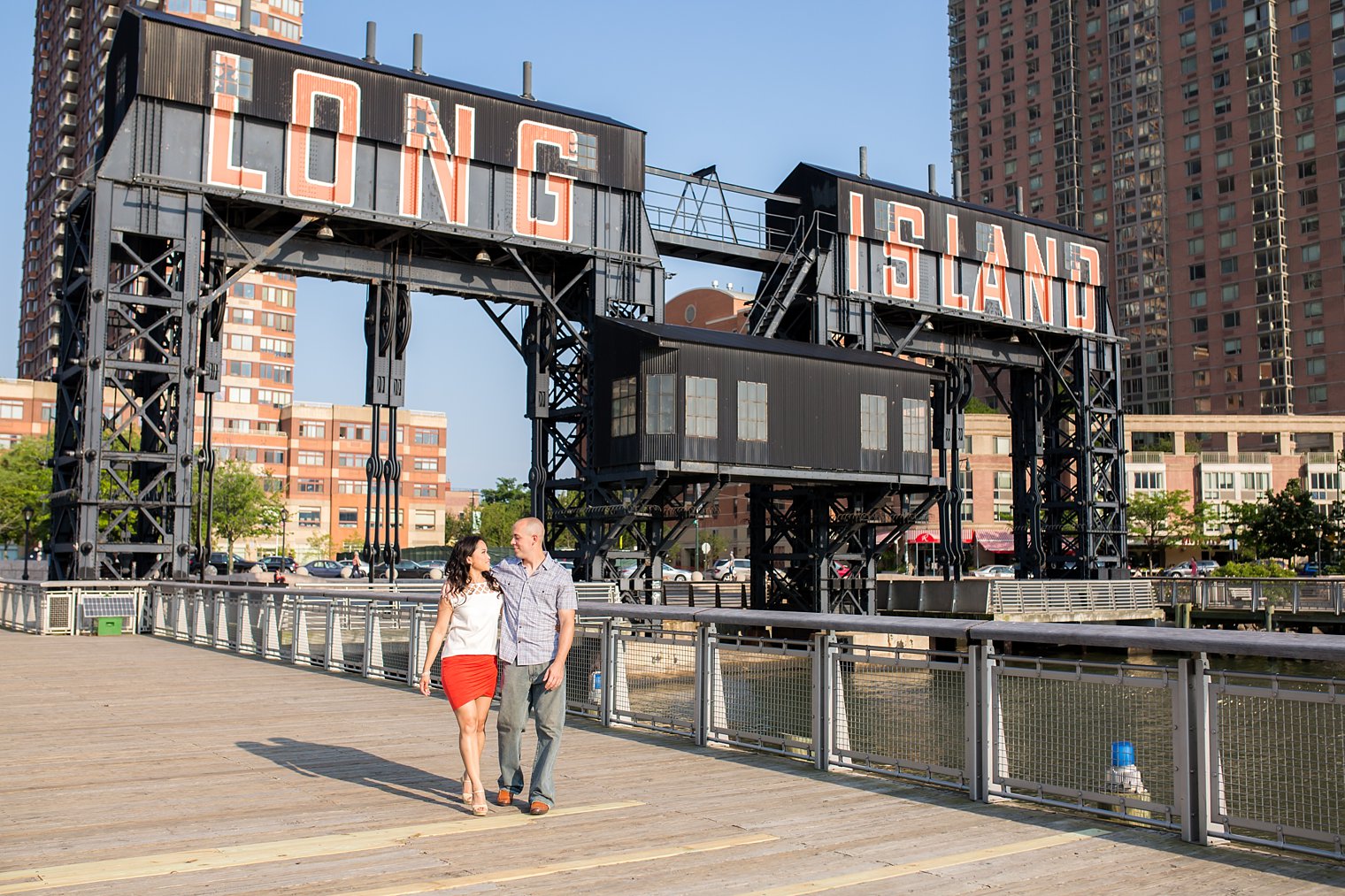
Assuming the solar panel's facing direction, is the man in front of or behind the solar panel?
in front

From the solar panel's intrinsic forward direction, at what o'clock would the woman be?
The woman is roughly at 12 o'clock from the solar panel.

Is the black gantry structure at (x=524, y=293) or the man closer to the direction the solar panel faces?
the man

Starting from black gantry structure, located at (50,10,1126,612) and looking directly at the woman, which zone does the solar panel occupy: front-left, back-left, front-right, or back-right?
front-right

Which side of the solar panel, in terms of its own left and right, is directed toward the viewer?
front

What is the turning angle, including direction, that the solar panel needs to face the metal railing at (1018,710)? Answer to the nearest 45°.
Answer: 0° — it already faces it

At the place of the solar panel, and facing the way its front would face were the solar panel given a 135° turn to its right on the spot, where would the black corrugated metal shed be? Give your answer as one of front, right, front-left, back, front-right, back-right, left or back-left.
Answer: back-right
